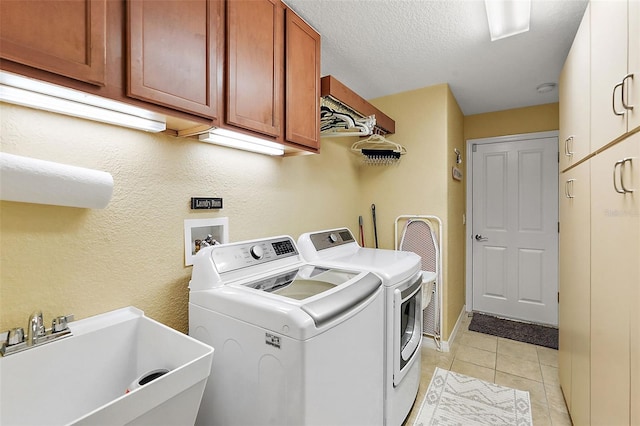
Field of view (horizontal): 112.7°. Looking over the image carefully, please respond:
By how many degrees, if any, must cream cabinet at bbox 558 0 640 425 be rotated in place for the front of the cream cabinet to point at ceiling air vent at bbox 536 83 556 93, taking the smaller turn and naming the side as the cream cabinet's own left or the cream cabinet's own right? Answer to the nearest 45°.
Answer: approximately 90° to the cream cabinet's own right

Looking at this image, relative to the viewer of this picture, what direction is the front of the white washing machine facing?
facing the viewer and to the right of the viewer

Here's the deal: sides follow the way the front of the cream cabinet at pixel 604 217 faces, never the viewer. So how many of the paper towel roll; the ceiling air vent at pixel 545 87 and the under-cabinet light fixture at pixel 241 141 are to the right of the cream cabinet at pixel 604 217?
1

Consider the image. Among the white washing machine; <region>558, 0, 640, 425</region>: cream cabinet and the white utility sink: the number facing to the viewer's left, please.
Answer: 1

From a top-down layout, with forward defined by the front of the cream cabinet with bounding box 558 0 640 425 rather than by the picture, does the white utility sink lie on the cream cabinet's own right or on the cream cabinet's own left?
on the cream cabinet's own left

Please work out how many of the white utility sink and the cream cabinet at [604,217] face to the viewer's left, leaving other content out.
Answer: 1

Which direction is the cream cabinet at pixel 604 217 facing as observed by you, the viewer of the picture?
facing to the left of the viewer

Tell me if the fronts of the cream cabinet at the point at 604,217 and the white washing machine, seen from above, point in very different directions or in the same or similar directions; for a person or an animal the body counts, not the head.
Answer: very different directions

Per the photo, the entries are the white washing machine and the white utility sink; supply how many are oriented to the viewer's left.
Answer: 0

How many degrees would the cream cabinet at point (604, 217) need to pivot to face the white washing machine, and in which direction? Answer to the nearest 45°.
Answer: approximately 45° to its left

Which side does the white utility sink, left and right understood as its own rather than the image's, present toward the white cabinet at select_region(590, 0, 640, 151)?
front

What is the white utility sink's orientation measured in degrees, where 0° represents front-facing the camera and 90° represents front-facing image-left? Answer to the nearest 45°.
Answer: approximately 315°
